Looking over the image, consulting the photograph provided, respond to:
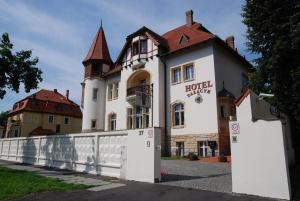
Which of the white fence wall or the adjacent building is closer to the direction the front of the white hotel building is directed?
the white fence wall

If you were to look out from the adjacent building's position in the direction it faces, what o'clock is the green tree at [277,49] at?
The green tree is roughly at 10 o'clock from the adjacent building.

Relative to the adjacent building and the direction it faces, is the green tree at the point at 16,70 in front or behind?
in front

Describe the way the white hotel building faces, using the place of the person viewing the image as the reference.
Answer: facing the viewer and to the left of the viewer

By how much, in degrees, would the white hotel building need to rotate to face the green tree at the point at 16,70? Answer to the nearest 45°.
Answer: approximately 45° to its right

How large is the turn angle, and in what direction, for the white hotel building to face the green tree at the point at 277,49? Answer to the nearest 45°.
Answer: approximately 90° to its left

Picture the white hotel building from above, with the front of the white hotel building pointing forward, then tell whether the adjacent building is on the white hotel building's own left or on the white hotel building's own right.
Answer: on the white hotel building's own right
